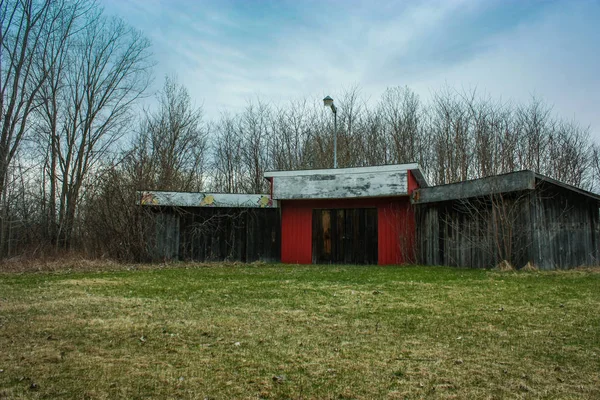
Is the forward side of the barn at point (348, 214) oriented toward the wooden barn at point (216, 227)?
no

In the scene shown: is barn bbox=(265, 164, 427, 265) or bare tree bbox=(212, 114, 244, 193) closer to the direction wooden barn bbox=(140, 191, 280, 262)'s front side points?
the barn

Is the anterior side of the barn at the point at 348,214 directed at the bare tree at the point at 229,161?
no

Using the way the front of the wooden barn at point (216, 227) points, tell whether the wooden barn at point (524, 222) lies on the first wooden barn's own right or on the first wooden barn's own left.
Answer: on the first wooden barn's own left

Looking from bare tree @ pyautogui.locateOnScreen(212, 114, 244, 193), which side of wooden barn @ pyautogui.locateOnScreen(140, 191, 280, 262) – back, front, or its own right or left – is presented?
back

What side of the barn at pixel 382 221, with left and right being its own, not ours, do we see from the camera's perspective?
front

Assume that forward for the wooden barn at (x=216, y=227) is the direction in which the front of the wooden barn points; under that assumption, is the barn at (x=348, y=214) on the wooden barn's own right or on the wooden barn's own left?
on the wooden barn's own left

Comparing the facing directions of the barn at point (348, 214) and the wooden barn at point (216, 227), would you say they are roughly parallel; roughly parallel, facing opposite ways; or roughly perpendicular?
roughly parallel

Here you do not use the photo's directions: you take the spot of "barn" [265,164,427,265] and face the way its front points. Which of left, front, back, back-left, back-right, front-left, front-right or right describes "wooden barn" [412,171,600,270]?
front-left

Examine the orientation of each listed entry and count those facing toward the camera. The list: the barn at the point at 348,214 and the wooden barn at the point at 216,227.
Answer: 2

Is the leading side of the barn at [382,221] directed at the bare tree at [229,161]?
no
